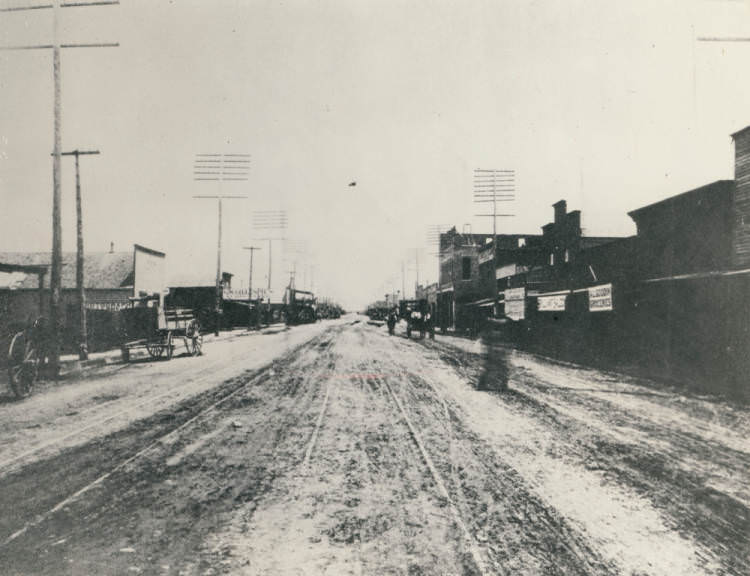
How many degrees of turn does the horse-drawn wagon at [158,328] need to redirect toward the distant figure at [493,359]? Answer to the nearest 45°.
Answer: approximately 90° to its left
